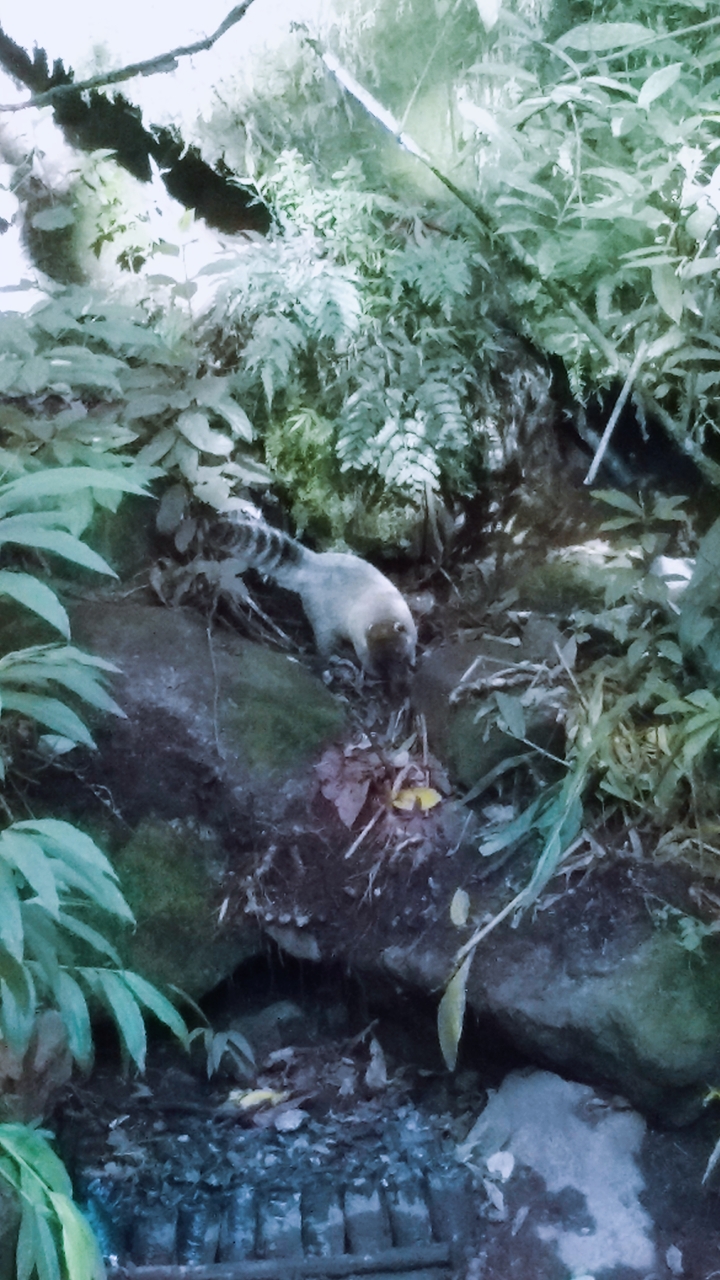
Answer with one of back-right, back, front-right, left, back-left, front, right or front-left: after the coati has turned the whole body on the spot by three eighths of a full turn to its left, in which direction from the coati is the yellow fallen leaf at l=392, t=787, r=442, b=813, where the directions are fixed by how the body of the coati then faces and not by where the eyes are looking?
back

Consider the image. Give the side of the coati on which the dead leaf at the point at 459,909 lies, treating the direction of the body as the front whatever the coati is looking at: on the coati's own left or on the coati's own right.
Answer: on the coati's own right

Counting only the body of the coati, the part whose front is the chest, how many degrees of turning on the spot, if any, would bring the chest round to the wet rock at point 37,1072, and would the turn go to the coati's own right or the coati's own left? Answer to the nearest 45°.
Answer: approximately 90° to the coati's own right

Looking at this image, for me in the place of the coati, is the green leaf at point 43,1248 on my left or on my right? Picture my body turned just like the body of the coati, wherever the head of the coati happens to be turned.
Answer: on my right

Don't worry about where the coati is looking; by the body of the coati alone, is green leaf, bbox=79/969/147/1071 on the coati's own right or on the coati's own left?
on the coati's own right

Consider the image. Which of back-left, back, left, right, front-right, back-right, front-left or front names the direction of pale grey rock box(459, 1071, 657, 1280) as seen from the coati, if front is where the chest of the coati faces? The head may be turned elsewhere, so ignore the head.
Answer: front-right

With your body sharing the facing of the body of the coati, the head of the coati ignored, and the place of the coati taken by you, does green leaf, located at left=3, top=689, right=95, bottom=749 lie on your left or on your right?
on your right

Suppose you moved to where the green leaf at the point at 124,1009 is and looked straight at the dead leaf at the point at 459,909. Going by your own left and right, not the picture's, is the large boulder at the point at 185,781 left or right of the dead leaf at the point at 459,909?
left

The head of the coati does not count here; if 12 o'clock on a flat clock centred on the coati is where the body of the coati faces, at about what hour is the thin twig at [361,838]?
The thin twig is roughly at 2 o'clock from the coati.

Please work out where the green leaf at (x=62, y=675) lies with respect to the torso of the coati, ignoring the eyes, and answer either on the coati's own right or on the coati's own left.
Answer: on the coati's own right

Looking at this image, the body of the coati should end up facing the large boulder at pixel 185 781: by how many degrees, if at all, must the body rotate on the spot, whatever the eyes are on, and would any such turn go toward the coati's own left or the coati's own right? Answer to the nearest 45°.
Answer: approximately 90° to the coati's own right

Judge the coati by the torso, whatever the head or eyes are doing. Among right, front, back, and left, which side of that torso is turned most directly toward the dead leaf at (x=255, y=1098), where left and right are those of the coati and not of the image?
right
